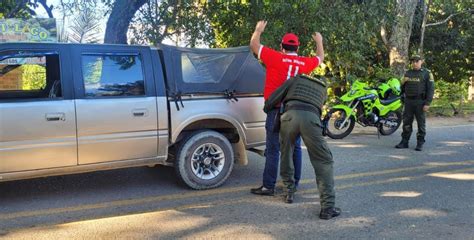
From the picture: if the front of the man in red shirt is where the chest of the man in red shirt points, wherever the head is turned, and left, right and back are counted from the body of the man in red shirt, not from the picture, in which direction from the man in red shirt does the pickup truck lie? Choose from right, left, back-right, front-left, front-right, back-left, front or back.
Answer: left

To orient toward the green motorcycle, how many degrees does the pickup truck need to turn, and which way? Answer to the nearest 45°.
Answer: approximately 135° to its right

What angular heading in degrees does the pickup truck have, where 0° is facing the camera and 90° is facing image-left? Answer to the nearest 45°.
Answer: approximately 90°

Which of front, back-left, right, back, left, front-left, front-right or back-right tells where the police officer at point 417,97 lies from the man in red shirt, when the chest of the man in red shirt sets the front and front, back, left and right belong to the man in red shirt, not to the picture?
front-right

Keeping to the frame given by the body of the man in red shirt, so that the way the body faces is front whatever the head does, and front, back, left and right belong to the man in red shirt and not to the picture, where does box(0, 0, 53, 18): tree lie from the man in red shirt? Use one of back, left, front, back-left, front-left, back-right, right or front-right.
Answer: front-left

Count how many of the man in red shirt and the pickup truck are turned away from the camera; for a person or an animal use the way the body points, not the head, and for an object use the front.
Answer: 1

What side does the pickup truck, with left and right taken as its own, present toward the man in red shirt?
back

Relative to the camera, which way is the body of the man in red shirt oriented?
away from the camera

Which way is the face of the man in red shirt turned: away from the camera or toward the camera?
away from the camera

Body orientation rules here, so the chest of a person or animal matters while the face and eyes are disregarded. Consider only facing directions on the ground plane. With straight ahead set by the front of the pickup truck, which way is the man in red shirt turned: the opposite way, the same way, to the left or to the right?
to the right

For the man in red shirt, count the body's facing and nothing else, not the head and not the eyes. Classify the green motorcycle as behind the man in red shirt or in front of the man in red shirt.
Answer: in front

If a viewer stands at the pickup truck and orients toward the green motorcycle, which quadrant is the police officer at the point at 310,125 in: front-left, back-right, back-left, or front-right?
front-right

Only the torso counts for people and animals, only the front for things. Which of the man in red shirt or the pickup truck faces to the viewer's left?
the pickup truck

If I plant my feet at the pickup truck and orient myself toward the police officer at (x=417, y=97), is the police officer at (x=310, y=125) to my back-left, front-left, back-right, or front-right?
front-right
